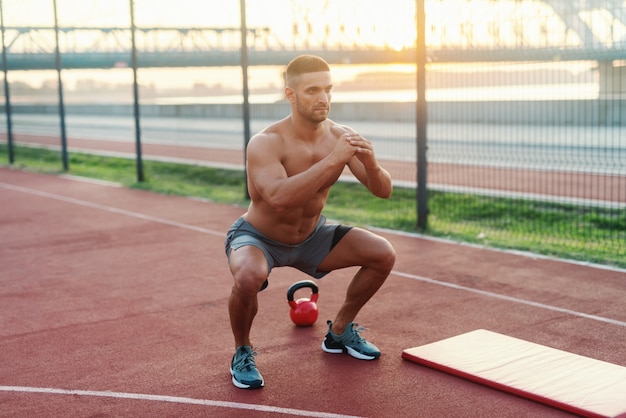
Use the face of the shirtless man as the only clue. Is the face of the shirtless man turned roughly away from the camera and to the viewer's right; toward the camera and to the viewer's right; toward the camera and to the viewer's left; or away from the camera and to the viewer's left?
toward the camera and to the viewer's right

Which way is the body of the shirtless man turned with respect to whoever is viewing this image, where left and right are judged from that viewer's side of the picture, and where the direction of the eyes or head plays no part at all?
facing the viewer and to the right of the viewer
